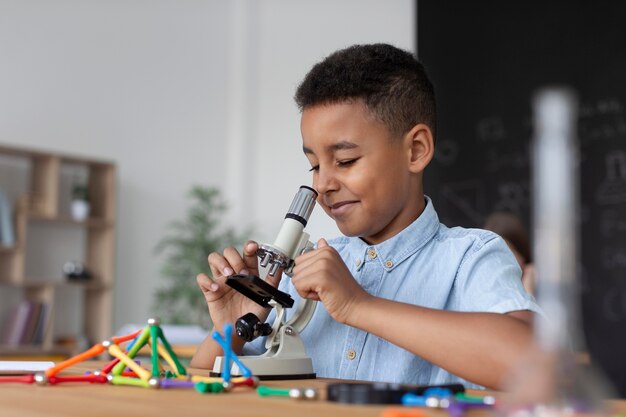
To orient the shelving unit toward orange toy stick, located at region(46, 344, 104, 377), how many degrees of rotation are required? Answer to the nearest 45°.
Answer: approximately 45° to its right

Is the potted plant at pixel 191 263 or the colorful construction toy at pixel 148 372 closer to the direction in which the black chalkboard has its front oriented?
the colorful construction toy

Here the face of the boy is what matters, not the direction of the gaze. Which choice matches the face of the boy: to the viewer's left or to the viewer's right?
to the viewer's left

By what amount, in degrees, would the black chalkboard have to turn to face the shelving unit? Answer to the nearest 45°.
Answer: approximately 90° to its right

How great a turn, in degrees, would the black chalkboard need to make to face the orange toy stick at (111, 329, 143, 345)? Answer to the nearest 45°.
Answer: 0° — it already faces it

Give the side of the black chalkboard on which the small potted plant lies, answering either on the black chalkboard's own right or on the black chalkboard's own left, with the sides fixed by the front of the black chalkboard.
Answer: on the black chalkboard's own right

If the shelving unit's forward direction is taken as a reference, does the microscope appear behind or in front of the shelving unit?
in front

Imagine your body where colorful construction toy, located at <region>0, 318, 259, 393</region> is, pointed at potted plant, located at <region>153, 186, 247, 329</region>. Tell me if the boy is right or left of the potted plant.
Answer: right

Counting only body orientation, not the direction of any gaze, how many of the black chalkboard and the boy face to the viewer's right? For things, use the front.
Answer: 0

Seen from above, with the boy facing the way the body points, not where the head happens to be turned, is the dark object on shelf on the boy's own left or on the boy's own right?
on the boy's own right

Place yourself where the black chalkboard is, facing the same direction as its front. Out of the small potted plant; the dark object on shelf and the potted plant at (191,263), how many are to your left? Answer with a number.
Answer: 0

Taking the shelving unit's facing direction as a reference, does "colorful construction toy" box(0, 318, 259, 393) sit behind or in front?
in front

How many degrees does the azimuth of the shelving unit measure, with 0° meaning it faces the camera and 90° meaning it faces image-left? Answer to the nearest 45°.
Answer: approximately 315°

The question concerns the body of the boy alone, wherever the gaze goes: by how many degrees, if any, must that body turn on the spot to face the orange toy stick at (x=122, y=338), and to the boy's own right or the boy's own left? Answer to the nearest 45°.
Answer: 0° — they already face it

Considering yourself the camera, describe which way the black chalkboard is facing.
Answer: facing the viewer

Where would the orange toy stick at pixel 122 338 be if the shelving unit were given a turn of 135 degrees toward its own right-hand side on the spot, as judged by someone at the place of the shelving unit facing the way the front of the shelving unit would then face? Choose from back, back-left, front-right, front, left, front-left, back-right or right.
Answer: left

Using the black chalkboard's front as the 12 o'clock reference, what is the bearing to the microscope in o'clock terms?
The microscope is roughly at 12 o'clock from the black chalkboard.

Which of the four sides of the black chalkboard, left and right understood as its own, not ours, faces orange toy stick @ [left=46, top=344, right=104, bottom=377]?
front
